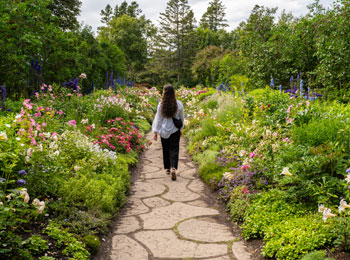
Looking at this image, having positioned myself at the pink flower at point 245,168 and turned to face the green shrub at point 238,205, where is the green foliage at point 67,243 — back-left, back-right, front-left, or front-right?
front-right

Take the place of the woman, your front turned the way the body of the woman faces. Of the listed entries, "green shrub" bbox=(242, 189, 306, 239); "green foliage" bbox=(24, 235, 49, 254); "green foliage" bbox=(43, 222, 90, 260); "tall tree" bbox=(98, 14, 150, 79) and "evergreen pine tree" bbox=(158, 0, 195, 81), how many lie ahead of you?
2

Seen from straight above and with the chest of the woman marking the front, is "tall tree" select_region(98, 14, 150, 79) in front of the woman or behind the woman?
in front

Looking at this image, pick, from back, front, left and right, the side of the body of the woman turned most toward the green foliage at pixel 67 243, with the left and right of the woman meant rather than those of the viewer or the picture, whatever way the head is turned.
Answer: back

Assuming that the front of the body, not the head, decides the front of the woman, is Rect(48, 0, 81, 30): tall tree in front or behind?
in front

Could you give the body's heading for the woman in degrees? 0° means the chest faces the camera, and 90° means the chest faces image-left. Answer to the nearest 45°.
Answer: approximately 180°

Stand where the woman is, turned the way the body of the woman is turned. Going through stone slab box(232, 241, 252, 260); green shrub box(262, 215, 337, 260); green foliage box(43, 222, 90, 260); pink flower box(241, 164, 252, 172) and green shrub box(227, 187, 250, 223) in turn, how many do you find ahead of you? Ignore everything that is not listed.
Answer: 0

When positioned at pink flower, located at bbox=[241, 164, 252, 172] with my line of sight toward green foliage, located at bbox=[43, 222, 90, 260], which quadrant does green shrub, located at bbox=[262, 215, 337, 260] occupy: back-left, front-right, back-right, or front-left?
front-left

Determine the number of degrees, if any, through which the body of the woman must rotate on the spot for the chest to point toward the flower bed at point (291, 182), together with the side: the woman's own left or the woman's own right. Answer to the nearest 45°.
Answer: approximately 135° to the woman's own right

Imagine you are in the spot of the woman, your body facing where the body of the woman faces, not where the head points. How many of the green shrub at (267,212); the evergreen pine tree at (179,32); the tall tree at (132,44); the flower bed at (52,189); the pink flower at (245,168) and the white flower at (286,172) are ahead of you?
2

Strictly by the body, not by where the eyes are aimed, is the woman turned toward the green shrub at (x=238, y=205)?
no

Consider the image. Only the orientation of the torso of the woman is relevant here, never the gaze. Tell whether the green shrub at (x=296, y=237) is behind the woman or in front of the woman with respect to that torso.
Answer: behind

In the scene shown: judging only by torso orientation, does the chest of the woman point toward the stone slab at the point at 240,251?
no

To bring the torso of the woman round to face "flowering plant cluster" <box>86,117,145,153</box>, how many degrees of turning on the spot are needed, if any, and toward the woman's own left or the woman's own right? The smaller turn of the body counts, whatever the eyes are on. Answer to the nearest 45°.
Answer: approximately 45° to the woman's own left

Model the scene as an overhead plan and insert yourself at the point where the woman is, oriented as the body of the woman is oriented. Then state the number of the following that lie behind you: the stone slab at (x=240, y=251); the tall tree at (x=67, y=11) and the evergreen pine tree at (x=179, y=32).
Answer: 1

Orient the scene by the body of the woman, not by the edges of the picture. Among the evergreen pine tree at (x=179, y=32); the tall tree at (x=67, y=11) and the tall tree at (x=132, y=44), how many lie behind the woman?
0

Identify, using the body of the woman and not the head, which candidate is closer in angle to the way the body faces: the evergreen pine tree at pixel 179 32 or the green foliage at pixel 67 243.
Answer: the evergreen pine tree
